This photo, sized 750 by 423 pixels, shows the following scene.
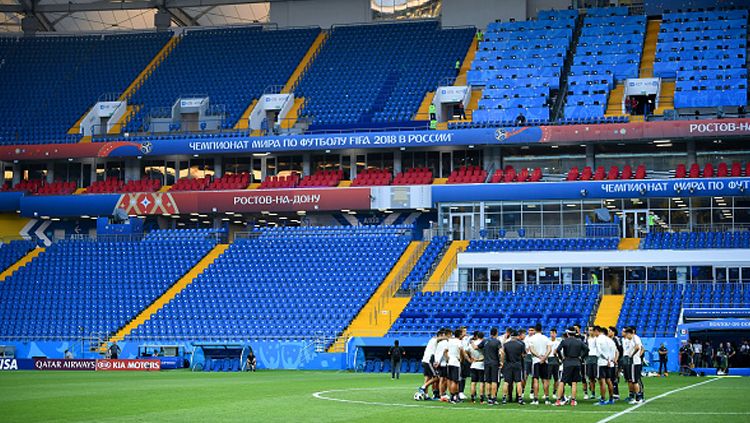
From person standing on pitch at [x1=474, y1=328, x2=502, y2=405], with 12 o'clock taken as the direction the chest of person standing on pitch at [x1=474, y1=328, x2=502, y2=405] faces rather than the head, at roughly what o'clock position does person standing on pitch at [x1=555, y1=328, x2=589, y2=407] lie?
person standing on pitch at [x1=555, y1=328, x2=589, y2=407] is roughly at 3 o'clock from person standing on pitch at [x1=474, y1=328, x2=502, y2=405].

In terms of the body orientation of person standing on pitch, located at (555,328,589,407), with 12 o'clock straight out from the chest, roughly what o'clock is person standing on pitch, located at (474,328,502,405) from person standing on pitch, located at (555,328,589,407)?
person standing on pitch, located at (474,328,502,405) is roughly at 9 o'clock from person standing on pitch, located at (555,328,589,407).

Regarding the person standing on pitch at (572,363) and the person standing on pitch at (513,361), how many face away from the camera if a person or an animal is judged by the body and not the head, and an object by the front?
2

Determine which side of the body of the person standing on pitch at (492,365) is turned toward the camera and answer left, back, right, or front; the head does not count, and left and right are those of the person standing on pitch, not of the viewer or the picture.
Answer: back

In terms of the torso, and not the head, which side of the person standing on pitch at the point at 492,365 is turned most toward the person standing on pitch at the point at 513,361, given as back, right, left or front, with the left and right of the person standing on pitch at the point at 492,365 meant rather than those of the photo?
right

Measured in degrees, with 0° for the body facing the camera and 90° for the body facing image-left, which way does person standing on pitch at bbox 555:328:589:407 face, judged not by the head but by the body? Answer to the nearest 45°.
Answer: approximately 180°

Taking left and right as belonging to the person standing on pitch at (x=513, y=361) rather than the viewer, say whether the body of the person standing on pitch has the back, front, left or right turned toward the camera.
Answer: back

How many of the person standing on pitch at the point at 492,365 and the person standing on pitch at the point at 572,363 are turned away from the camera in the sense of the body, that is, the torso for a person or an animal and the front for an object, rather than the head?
2

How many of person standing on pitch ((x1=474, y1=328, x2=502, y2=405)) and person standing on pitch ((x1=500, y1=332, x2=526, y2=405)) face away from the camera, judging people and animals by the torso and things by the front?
2
